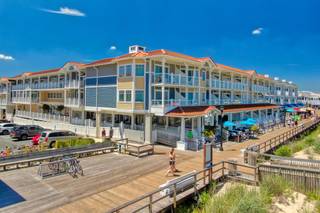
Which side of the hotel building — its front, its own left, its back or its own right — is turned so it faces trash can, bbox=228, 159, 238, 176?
front

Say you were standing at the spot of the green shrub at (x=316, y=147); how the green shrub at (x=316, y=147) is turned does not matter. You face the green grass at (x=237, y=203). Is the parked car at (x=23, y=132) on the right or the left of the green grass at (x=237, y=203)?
right

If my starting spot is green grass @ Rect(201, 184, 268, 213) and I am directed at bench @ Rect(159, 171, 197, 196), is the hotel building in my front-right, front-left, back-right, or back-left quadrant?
front-right

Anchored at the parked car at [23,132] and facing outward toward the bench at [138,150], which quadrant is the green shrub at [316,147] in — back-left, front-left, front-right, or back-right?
front-left

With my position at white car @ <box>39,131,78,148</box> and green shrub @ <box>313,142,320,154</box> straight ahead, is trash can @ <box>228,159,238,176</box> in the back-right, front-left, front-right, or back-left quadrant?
front-right

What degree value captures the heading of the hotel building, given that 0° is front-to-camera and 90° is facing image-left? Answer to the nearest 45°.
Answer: approximately 315°
